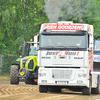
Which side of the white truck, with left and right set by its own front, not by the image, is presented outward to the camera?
front
